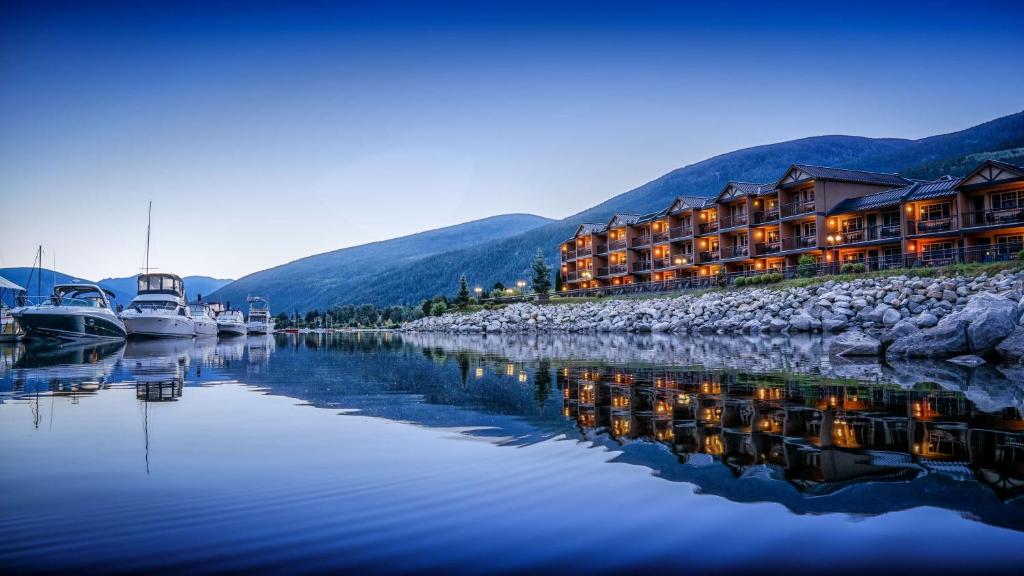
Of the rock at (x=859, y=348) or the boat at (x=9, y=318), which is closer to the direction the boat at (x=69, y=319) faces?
the rock

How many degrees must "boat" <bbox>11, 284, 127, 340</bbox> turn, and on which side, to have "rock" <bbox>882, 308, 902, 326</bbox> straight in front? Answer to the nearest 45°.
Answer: approximately 90° to its left

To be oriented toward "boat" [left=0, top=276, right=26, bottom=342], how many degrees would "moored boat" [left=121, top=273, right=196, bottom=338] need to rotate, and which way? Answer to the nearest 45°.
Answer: approximately 90° to its right

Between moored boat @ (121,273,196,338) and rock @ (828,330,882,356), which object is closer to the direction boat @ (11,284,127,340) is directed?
the rock

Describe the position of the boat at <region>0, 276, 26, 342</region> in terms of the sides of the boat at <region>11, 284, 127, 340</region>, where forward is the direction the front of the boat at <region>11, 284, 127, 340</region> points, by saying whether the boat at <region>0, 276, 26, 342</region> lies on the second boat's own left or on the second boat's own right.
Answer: on the second boat's own right

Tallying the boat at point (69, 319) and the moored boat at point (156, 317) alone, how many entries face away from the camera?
0
